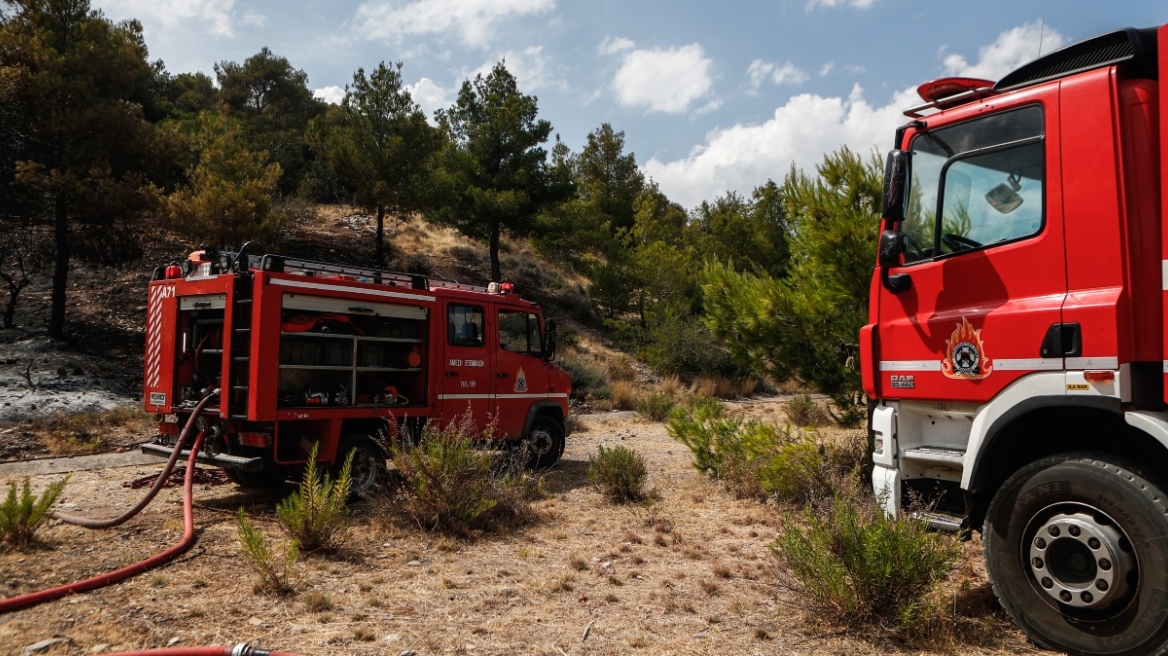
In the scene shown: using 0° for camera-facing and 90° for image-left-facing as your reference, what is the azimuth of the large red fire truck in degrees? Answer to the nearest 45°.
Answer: approximately 90°

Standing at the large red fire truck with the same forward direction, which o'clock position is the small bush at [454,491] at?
The small bush is roughly at 12 o'clock from the large red fire truck.

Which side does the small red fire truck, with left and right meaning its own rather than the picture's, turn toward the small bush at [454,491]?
right

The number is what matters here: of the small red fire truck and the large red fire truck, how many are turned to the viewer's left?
1

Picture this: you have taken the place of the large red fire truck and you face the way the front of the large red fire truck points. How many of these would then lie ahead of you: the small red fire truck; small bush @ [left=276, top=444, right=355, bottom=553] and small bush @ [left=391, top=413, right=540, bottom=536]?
3

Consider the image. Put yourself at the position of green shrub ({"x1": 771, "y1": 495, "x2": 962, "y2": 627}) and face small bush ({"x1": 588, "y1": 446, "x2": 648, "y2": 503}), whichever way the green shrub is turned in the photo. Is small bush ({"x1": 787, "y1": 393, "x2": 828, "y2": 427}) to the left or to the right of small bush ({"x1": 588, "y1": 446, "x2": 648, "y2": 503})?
right

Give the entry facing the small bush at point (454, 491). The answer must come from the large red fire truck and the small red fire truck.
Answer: the large red fire truck

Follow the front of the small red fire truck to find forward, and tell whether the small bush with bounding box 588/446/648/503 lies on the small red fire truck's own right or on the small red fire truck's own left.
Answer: on the small red fire truck's own right

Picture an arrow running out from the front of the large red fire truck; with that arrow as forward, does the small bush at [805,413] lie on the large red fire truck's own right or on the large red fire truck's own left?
on the large red fire truck's own right

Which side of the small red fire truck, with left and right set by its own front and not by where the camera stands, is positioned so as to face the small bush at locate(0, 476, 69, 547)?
back

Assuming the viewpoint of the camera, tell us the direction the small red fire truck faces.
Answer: facing away from the viewer and to the right of the viewer
